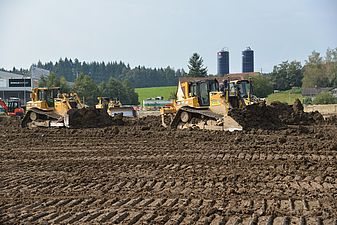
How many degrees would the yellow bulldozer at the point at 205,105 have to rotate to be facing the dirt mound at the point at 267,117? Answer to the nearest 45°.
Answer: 0° — it already faces it

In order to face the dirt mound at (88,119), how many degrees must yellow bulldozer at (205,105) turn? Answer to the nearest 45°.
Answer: approximately 180°

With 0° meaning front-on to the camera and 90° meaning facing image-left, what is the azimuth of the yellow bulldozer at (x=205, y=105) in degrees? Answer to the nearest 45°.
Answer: approximately 270°

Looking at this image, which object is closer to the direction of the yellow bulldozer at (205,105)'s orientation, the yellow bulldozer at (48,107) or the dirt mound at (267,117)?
the dirt mound

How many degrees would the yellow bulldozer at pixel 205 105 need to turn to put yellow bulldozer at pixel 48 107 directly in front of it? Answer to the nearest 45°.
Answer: approximately 180°
